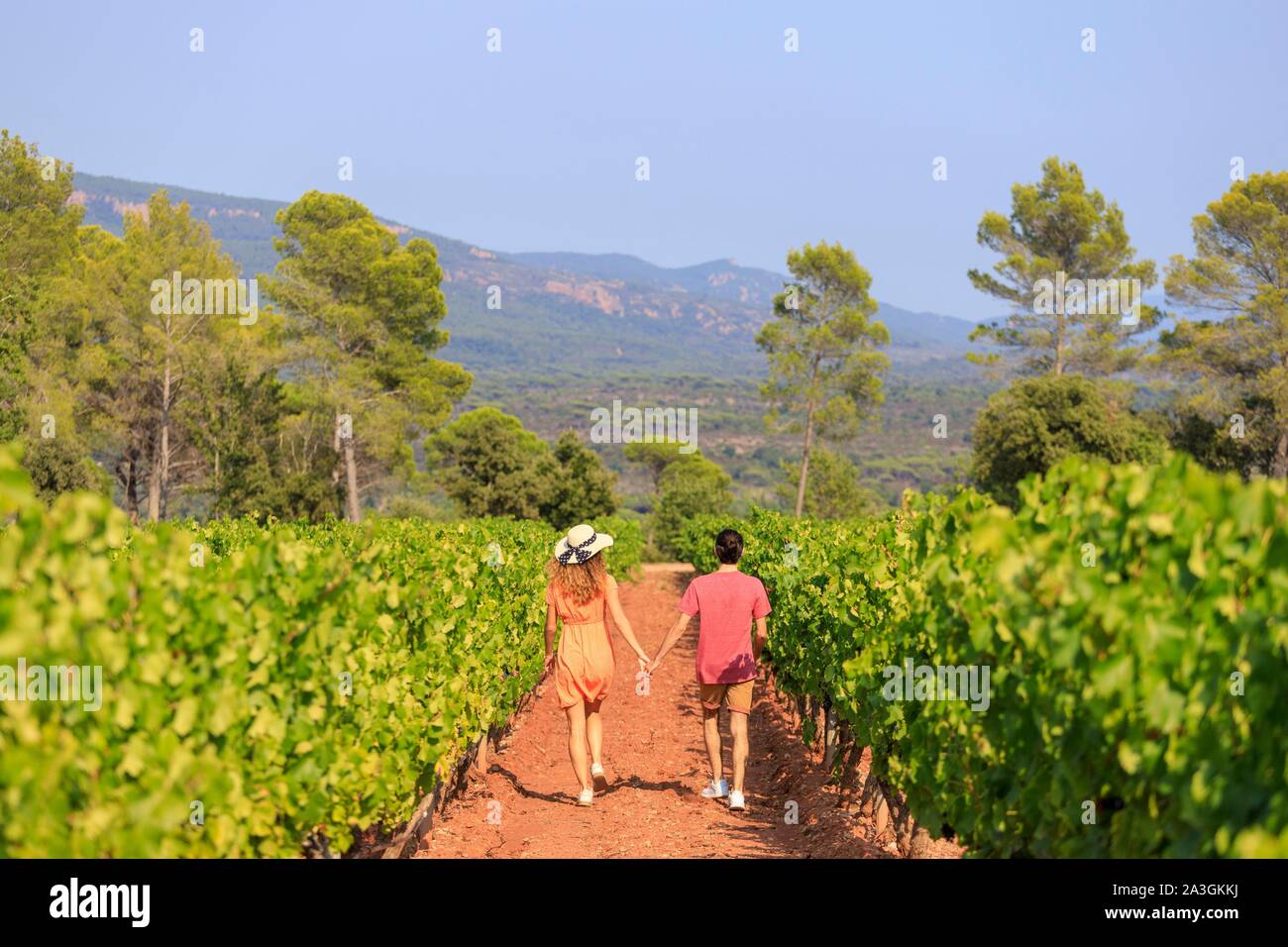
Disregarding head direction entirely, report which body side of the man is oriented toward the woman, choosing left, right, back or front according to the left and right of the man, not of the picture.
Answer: left

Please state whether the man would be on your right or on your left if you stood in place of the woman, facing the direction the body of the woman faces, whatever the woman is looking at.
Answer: on your right

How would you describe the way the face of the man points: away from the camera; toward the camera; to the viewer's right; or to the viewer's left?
away from the camera

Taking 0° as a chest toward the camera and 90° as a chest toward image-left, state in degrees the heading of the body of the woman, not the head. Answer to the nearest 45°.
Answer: approximately 180°

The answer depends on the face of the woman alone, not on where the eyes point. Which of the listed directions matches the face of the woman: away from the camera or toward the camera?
away from the camera

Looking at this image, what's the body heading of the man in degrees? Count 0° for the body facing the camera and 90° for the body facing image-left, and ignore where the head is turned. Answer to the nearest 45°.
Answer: approximately 180°

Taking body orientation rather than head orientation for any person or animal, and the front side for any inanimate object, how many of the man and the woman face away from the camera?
2
